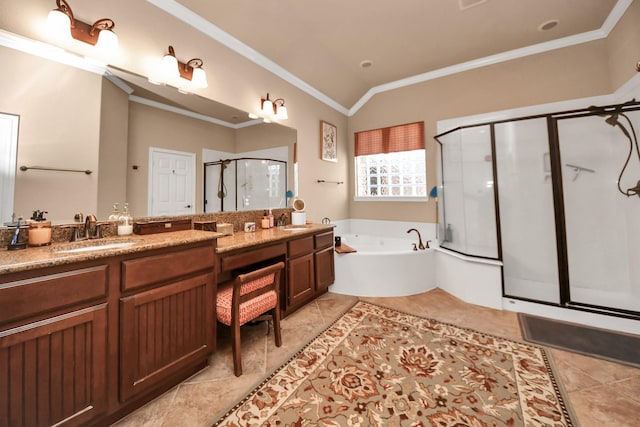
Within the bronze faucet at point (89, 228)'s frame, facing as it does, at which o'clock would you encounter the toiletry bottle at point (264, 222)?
The toiletry bottle is roughly at 10 o'clock from the bronze faucet.

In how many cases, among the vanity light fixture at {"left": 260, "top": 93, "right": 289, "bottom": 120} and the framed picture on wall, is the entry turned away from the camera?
0

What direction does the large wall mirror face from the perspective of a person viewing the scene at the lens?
facing the viewer and to the right of the viewer

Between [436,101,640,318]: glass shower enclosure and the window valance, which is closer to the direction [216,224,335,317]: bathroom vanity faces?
the glass shower enclosure

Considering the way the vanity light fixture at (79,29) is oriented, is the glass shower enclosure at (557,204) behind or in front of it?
in front

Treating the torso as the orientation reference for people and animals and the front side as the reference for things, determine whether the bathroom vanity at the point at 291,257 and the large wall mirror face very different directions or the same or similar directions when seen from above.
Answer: same or similar directions

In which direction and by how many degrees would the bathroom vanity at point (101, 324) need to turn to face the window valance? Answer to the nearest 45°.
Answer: approximately 45° to its left

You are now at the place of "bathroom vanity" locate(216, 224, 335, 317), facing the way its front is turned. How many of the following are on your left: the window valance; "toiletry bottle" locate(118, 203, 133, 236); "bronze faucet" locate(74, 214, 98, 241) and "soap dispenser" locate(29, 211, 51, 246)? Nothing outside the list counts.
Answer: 1

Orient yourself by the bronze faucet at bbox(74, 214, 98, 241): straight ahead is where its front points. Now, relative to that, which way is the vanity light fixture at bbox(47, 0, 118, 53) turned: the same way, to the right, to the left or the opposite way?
the same way

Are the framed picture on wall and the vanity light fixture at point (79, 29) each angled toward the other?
no

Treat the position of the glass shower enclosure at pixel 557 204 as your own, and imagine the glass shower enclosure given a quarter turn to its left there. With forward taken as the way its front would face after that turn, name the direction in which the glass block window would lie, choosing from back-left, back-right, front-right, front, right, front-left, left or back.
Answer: back-right

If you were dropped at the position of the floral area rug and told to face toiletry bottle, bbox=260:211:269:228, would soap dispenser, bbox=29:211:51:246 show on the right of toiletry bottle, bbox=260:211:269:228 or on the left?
left

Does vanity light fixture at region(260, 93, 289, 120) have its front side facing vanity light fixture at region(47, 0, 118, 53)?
no

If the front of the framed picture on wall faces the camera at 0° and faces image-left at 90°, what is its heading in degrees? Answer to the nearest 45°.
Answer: approximately 315°
